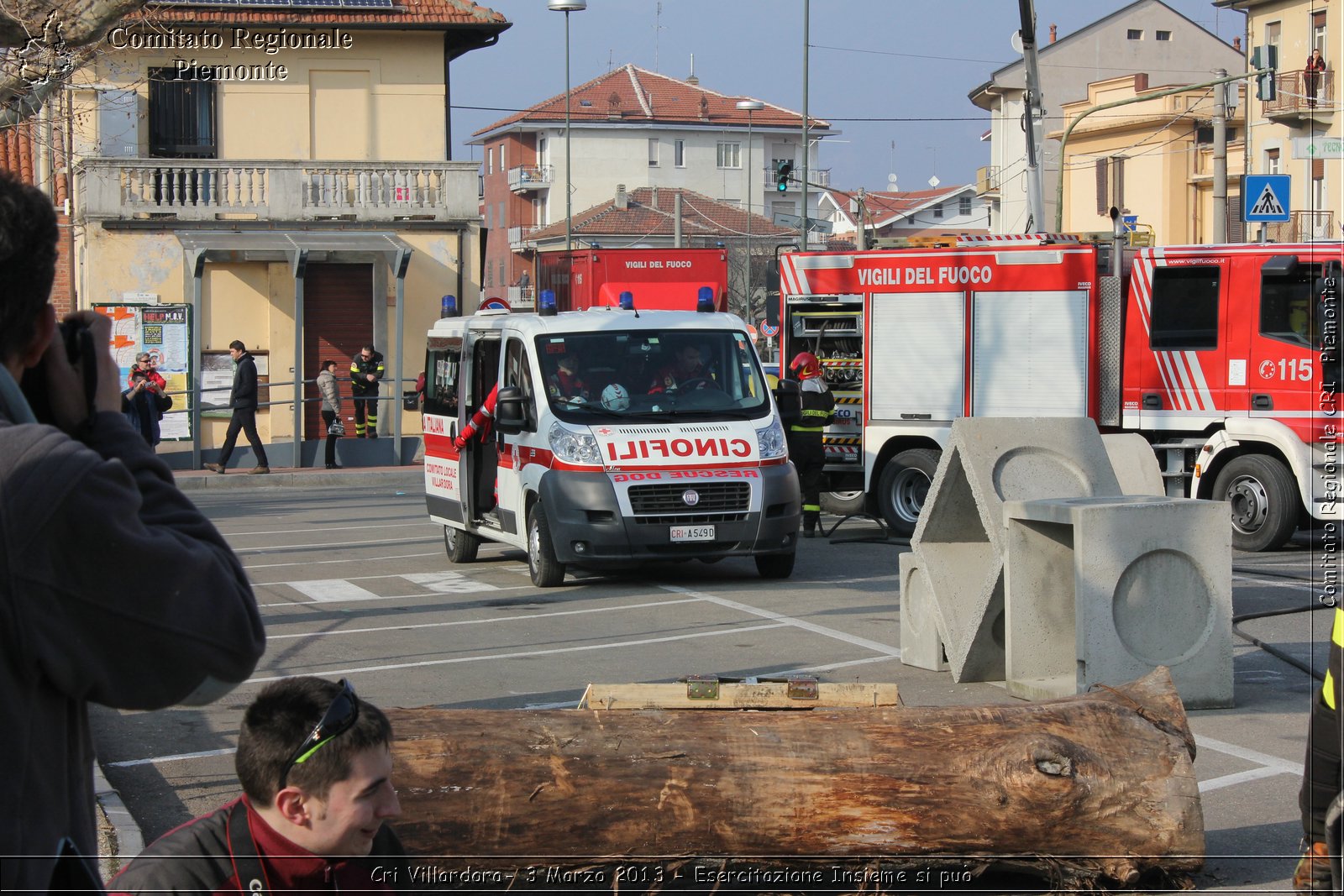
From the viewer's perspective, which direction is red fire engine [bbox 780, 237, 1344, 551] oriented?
to the viewer's right

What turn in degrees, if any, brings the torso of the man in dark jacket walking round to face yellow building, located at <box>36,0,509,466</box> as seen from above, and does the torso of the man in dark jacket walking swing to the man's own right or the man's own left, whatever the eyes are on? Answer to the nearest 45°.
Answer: approximately 90° to the man's own right

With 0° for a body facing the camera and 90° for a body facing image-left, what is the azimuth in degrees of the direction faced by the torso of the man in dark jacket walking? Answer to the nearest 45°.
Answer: approximately 90°

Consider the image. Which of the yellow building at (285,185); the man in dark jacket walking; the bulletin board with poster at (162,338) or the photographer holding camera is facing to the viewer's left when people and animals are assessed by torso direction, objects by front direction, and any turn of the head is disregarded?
the man in dark jacket walking

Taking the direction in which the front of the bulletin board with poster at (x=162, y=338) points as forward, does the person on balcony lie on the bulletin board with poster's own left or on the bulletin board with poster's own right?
on the bulletin board with poster's own left

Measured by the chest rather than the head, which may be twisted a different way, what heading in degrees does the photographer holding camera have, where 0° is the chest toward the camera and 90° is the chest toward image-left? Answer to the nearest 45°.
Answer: approximately 225°

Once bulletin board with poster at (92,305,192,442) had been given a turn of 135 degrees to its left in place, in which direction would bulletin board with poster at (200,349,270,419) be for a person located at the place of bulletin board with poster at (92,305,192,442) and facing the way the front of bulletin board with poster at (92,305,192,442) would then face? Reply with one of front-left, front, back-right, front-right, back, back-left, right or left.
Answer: front

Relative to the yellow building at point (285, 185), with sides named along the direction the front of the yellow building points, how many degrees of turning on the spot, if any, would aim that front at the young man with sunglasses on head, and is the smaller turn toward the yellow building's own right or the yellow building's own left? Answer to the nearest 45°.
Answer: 0° — it already faces them

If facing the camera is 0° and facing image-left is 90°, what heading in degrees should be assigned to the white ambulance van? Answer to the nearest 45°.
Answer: approximately 315°
